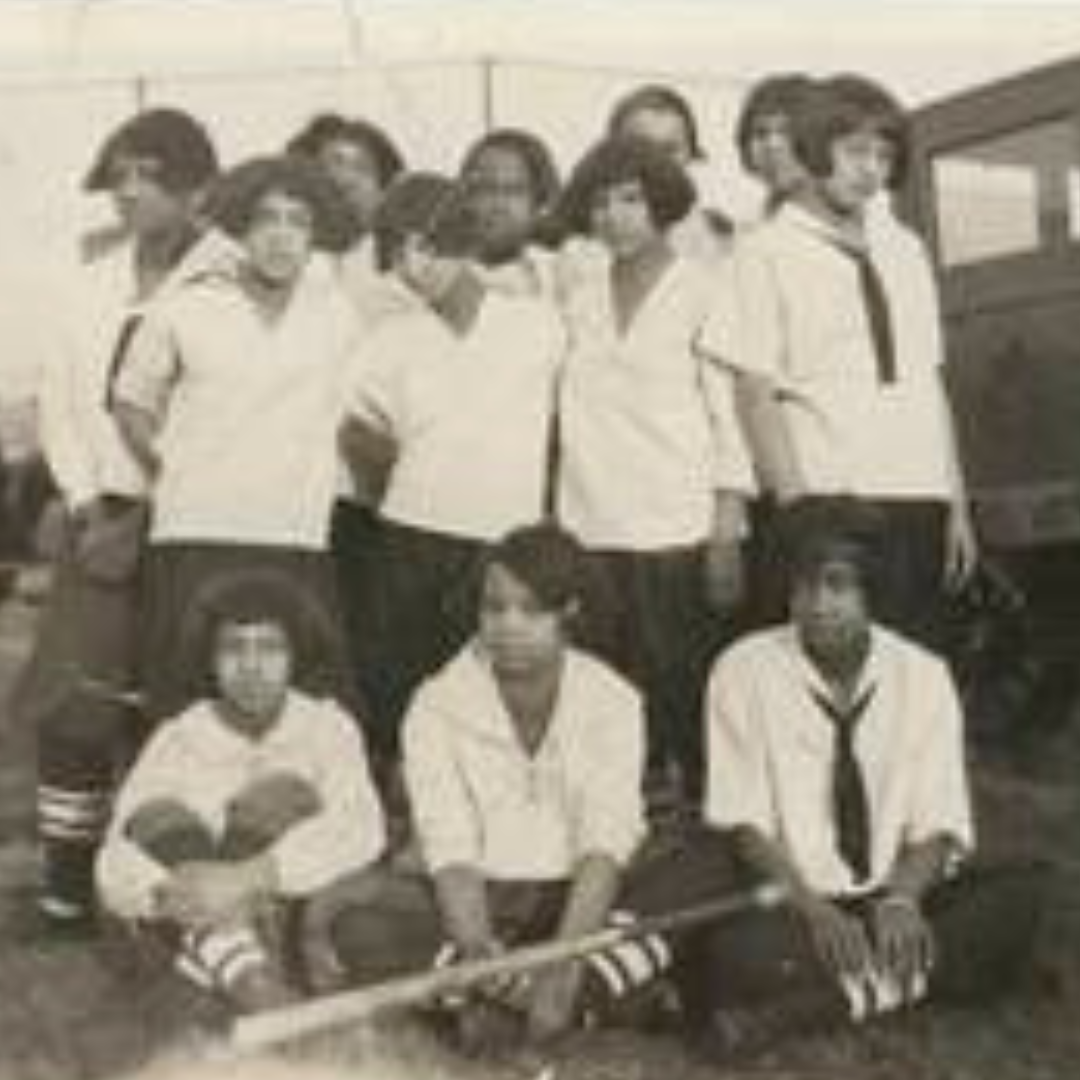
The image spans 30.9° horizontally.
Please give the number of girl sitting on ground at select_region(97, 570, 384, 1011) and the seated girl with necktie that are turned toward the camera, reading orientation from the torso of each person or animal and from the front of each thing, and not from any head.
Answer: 2

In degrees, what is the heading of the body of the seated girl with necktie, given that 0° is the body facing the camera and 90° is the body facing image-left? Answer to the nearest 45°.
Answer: approximately 0°

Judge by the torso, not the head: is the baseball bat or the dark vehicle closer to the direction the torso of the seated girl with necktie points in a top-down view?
the baseball bat

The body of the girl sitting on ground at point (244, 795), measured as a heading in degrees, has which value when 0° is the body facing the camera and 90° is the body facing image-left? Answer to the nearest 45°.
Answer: approximately 0°

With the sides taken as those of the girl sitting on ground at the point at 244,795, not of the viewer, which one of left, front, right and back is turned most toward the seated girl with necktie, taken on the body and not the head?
left

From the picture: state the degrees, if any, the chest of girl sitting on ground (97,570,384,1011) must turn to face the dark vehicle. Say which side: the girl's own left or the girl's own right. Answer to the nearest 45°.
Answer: approximately 135° to the girl's own left

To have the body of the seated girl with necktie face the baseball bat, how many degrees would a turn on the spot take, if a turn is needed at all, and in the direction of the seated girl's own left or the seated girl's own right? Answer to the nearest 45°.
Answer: approximately 45° to the seated girl's own right
